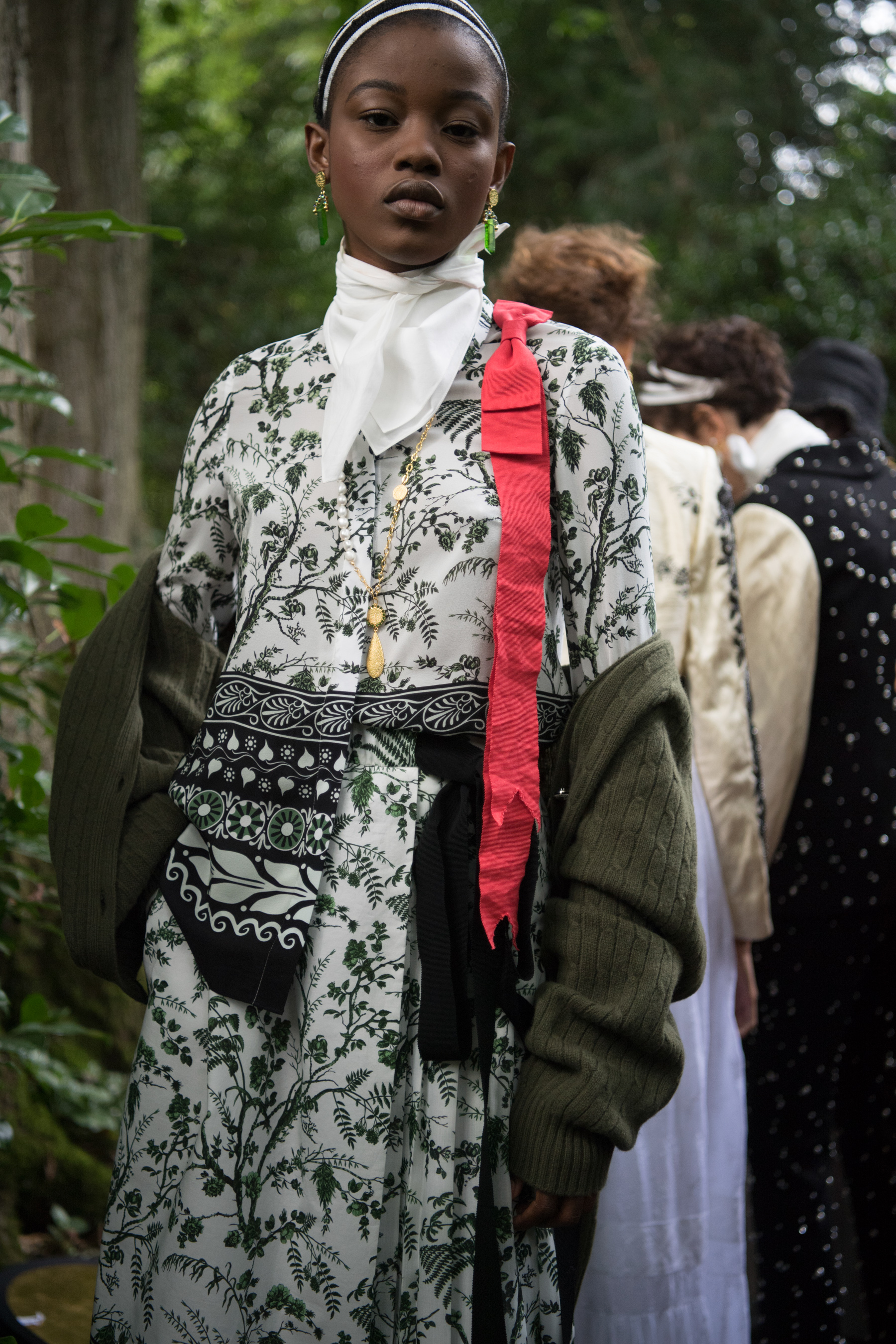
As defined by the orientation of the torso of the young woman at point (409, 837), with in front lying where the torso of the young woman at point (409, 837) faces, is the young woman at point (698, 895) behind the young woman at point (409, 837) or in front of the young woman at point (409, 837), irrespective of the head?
behind

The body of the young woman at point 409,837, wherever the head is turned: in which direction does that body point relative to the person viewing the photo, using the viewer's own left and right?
facing the viewer
